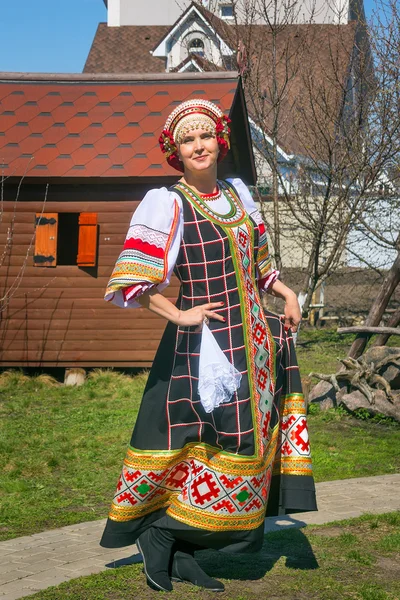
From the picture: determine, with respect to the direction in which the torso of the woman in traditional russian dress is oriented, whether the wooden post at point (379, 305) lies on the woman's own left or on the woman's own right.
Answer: on the woman's own left

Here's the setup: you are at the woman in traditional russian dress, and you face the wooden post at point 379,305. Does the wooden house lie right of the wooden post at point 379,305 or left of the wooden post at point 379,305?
left

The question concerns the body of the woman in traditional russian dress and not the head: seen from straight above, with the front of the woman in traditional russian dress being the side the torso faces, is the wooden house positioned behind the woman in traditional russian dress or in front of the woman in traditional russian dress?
behind

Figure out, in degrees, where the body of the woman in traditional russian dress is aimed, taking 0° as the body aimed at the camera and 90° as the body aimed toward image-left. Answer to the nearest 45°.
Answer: approximately 315°

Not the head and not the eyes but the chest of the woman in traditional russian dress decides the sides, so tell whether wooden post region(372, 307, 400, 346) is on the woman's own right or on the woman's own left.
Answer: on the woman's own left

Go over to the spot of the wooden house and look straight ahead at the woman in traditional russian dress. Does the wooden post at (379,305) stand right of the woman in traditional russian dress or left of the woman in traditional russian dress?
left
